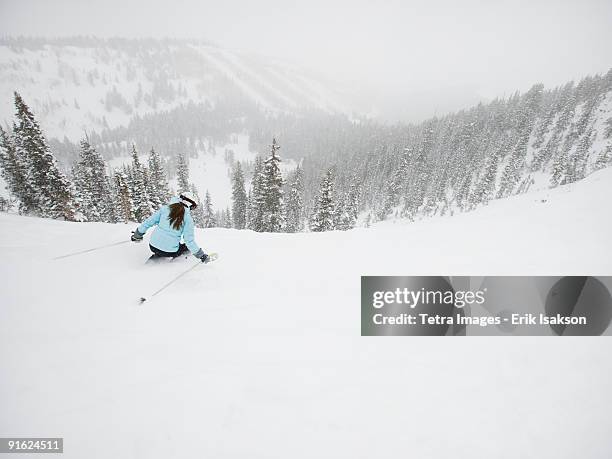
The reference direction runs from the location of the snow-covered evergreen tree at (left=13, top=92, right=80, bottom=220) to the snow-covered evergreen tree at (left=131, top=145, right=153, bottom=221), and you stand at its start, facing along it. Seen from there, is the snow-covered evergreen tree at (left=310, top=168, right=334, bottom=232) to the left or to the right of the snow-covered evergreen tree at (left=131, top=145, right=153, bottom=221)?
right

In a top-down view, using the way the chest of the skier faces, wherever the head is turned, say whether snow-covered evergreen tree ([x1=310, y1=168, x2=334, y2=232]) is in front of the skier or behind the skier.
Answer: in front

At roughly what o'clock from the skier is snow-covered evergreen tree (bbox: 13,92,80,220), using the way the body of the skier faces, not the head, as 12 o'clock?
The snow-covered evergreen tree is roughly at 10 o'clock from the skier.

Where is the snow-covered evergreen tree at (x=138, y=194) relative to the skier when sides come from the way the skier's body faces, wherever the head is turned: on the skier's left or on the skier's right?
on the skier's left

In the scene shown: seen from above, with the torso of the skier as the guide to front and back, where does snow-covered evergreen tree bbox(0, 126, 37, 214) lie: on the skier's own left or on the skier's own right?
on the skier's own left

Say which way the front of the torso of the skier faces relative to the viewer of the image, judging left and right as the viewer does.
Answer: facing away from the viewer and to the right of the viewer

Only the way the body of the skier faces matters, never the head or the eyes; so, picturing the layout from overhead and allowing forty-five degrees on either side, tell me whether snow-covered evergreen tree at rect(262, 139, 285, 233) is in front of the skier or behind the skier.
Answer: in front
